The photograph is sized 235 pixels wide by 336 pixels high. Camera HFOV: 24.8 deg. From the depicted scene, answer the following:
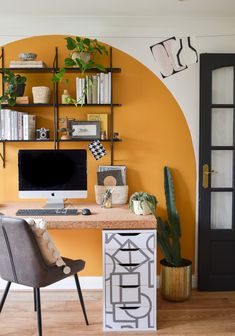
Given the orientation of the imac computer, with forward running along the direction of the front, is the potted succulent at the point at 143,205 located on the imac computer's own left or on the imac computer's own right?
on the imac computer's own left

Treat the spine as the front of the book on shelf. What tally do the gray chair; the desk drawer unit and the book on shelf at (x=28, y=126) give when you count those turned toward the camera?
2

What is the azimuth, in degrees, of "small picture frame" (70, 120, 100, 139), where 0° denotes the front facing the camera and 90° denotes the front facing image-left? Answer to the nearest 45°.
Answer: approximately 0°

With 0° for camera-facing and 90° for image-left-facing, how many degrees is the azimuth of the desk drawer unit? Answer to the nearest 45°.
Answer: approximately 0°

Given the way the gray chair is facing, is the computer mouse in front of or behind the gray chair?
in front
